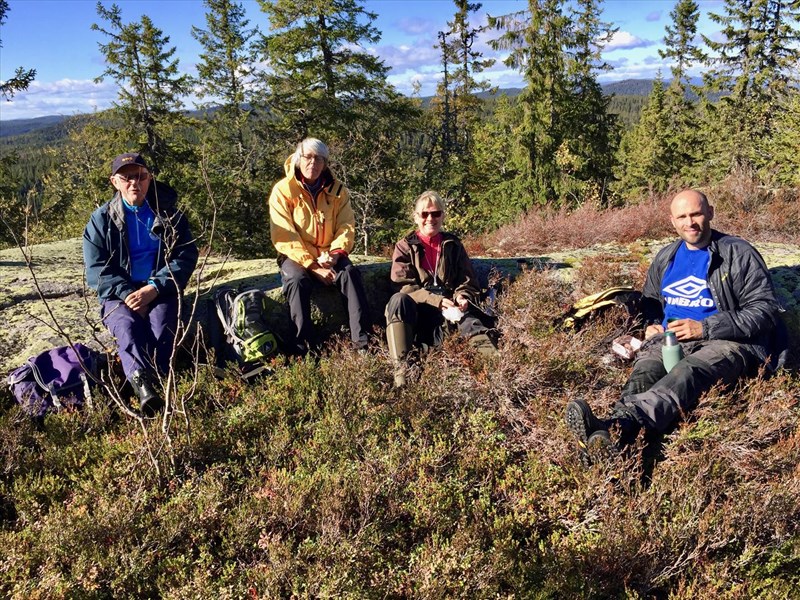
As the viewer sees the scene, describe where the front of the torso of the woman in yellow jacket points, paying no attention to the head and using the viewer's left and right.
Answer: facing the viewer

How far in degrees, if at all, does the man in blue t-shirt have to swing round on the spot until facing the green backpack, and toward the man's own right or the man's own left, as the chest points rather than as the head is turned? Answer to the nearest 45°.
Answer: approximately 45° to the man's own right

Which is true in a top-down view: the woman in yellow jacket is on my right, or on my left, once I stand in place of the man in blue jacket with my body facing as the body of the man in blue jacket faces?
on my left

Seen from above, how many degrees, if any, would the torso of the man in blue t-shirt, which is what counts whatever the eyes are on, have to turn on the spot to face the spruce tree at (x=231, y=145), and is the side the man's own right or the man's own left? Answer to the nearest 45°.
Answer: approximately 90° to the man's own right

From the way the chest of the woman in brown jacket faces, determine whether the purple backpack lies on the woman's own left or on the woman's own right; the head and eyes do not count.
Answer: on the woman's own right

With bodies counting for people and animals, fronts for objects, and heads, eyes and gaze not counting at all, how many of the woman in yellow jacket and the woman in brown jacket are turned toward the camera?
2

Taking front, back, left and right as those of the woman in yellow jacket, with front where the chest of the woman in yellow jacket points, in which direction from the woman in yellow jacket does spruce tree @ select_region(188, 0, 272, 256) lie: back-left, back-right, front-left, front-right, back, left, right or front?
back

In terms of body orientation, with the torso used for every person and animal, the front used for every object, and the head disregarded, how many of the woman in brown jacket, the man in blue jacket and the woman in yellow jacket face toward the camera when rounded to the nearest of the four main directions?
3

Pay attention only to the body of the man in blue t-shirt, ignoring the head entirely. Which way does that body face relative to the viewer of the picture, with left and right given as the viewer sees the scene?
facing the viewer and to the left of the viewer

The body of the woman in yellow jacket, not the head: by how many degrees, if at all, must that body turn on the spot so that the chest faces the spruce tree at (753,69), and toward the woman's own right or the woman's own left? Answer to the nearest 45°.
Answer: approximately 135° to the woman's own left

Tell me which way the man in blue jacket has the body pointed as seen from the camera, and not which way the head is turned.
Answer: toward the camera
